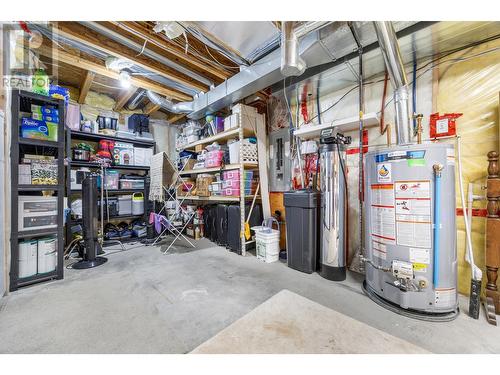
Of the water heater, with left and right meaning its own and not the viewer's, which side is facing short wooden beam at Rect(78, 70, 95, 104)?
right

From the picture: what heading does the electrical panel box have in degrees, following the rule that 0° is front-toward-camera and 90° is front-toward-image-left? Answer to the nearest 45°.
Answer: approximately 45°

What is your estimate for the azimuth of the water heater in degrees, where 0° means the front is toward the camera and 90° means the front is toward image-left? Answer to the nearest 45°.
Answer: approximately 0°

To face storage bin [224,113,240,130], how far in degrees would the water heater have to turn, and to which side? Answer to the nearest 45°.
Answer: approximately 90° to its right

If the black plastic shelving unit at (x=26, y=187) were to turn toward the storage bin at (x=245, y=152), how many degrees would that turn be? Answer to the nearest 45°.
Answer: approximately 45° to its left

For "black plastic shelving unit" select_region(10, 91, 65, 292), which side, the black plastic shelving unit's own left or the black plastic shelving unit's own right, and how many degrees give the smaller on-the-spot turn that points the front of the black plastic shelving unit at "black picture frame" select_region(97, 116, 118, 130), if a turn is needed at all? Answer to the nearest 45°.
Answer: approximately 90° to the black plastic shelving unit's own left

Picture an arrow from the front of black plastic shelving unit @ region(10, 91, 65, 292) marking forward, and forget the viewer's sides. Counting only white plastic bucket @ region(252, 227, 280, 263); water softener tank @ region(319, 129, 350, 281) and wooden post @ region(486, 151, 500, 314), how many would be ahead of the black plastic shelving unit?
3

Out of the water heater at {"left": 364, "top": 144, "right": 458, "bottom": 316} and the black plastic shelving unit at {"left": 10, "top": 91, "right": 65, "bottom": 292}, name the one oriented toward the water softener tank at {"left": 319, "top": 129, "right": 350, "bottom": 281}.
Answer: the black plastic shelving unit

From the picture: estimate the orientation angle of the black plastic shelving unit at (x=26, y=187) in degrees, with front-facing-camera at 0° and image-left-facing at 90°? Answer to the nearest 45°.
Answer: approximately 315°

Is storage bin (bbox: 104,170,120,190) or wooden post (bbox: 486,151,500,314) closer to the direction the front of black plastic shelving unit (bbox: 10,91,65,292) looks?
the wooden post
